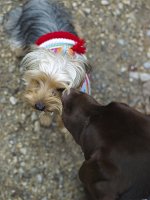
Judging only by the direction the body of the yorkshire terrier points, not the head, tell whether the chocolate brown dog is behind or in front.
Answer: in front

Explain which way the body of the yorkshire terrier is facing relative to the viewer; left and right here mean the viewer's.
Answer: facing the viewer

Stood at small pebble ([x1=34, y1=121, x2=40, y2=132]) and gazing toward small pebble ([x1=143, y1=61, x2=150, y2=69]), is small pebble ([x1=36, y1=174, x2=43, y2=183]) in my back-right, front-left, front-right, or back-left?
back-right

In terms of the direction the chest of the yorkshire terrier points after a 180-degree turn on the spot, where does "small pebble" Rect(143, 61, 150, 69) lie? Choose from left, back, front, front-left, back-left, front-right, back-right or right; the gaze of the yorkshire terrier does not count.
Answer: front-right
